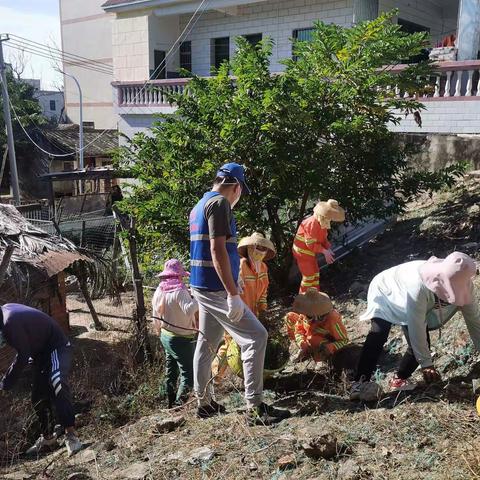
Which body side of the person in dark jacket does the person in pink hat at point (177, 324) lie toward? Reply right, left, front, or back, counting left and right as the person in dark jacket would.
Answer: back

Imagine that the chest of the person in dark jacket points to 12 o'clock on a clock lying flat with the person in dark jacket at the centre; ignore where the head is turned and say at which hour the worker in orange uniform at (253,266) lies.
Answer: The worker in orange uniform is roughly at 6 o'clock from the person in dark jacket.

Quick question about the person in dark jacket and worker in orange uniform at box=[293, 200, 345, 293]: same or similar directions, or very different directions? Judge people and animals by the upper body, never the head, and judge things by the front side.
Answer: very different directions

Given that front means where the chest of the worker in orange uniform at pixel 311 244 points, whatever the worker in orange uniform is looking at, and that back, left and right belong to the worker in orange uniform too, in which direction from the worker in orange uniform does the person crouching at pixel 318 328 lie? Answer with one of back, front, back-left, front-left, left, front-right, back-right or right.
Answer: right

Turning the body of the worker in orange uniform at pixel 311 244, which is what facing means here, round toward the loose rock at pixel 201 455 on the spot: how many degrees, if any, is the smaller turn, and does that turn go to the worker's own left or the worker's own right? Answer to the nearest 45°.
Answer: approximately 90° to the worker's own right

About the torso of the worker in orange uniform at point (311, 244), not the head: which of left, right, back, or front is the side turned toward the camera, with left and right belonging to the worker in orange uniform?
right

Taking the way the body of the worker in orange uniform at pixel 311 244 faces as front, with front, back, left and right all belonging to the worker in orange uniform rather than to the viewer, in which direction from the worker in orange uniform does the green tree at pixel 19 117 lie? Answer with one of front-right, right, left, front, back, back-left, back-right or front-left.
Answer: back-left

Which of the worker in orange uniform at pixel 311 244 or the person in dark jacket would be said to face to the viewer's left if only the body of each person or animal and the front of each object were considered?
the person in dark jacket

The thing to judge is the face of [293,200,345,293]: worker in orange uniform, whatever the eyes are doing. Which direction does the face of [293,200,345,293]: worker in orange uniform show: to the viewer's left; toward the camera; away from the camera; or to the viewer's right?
to the viewer's right

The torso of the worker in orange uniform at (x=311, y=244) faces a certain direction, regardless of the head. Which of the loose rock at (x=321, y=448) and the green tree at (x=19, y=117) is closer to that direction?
the loose rock

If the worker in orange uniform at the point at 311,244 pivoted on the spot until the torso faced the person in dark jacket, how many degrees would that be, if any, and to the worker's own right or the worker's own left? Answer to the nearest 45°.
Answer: approximately 135° to the worker's own right

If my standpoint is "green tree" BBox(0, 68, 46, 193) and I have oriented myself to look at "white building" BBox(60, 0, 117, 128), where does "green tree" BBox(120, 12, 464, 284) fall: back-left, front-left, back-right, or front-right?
back-right

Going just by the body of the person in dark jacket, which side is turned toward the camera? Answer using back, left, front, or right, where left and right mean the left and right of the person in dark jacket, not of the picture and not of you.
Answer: left

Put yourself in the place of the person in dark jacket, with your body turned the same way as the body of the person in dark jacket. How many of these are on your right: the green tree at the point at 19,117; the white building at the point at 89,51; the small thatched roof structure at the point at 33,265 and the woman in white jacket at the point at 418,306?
3

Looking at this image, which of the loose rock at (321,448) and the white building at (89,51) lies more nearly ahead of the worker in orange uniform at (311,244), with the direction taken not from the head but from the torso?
the loose rock

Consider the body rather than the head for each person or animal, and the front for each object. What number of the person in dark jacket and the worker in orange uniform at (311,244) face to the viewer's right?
1
